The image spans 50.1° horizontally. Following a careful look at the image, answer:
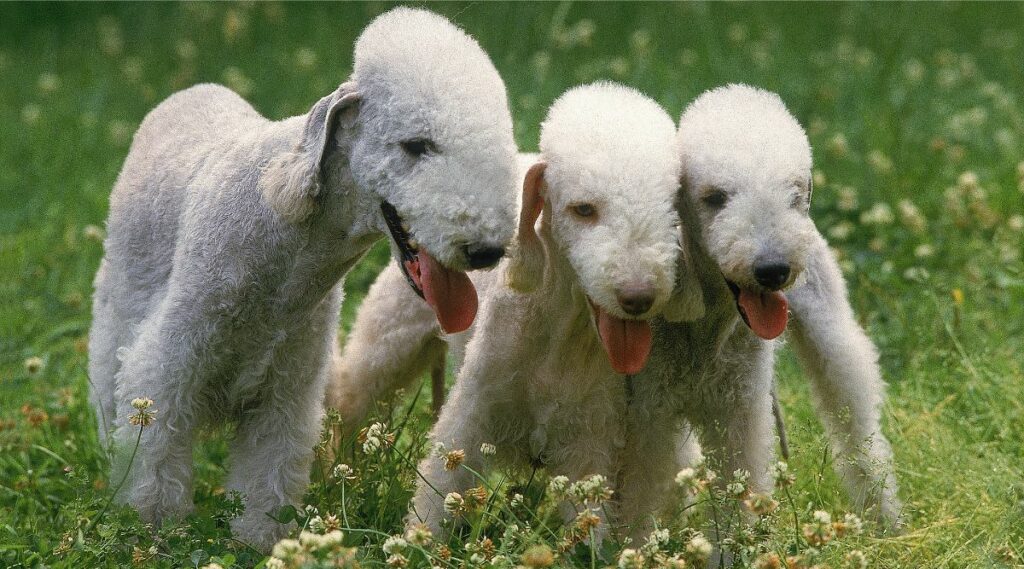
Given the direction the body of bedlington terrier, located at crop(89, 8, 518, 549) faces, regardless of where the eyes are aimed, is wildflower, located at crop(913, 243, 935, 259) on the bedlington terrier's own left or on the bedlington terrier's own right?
on the bedlington terrier's own left

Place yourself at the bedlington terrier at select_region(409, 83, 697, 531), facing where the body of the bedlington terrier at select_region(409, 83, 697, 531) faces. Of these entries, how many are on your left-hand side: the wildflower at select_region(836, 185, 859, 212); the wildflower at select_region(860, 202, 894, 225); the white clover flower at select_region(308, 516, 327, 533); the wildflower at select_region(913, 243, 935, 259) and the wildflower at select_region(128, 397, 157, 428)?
3

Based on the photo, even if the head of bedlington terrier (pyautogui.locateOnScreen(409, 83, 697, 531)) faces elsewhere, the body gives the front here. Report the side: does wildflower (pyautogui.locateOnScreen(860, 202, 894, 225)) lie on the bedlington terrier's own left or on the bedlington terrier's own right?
on the bedlington terrier's own left

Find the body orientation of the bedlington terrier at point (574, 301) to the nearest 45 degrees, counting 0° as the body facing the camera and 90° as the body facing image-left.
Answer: approximately 315°

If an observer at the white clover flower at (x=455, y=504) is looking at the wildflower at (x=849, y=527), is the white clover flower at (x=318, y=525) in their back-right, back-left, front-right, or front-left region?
back-right

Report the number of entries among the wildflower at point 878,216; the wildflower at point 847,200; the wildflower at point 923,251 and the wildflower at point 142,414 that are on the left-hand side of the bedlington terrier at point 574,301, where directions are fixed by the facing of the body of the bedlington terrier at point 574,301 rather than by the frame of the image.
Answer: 3

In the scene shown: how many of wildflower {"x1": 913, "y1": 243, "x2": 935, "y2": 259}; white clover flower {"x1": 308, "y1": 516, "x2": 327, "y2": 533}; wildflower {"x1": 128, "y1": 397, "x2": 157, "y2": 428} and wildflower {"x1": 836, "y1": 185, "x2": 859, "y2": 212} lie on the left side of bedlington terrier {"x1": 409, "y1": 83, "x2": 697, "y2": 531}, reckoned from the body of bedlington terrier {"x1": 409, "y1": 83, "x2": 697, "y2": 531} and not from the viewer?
2

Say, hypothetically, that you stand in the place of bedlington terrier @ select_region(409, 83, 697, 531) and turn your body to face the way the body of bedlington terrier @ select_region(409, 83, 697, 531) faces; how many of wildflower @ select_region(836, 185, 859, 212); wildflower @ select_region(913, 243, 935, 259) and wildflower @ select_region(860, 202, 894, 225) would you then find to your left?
3

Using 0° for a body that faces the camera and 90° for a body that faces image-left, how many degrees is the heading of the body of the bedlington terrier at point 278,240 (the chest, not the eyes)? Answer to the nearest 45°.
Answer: approximately 315°

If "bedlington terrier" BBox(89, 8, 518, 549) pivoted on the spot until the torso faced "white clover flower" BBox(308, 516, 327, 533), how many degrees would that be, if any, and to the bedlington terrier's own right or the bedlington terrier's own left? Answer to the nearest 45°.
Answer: approximately 45° to the bedlington terrier's own right
